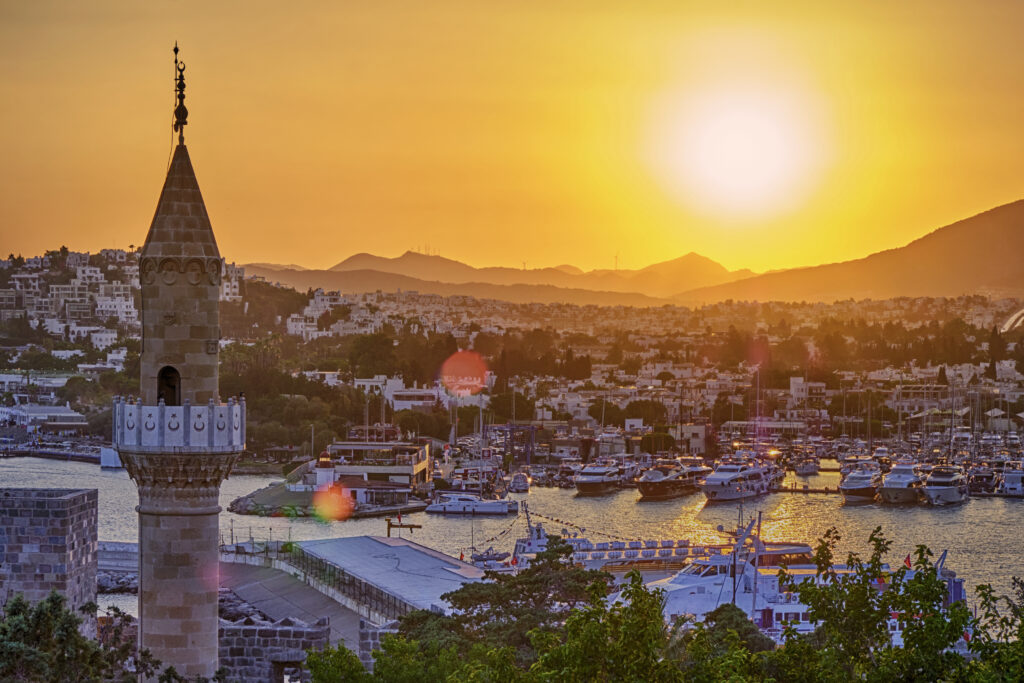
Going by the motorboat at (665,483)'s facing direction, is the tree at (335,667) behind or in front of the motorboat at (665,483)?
in front

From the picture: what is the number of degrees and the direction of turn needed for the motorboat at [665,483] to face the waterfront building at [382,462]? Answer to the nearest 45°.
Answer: approximately 45° to its right

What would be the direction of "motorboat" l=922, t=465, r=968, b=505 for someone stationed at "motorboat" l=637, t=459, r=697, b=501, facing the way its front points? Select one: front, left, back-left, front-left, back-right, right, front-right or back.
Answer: back-left

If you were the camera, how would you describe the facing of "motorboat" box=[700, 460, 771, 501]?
facing the viewer and to the left of the viewer

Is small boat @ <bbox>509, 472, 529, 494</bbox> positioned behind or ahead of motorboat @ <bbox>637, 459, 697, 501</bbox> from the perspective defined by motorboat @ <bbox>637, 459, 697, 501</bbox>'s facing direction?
ahead

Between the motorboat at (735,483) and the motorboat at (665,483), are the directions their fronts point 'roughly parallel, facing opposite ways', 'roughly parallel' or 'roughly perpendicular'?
roughly parallel

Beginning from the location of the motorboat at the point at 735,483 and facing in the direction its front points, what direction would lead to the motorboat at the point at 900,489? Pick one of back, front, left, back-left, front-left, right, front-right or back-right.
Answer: back-left

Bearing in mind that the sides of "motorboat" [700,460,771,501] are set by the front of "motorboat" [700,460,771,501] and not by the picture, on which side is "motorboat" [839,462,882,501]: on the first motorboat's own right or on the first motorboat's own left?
on the first motorboat's own left

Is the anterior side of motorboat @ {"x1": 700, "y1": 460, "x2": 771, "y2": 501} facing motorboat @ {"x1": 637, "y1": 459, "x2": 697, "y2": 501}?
no

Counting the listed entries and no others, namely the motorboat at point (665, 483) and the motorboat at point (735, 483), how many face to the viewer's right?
0

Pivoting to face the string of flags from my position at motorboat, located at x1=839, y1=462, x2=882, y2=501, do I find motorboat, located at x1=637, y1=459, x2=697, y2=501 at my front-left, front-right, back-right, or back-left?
front-right

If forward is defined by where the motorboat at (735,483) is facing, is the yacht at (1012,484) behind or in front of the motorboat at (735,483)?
behind

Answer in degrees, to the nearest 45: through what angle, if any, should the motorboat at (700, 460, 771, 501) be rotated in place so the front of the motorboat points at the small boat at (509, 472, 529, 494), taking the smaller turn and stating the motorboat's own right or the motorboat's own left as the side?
approximately 45° to the motorboat's own right

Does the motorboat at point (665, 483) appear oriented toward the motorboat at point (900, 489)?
no

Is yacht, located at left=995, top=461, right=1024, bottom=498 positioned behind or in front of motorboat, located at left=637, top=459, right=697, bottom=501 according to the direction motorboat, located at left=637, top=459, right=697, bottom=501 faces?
behind

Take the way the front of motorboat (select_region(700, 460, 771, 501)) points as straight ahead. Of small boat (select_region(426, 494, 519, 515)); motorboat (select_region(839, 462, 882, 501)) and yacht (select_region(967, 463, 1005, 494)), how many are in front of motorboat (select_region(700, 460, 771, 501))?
1
